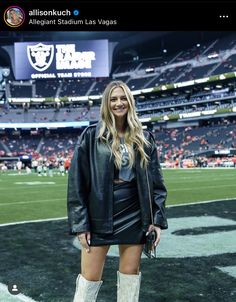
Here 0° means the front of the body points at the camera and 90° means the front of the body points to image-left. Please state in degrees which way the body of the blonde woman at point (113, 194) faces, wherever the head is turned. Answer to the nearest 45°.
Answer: approximately 0°
